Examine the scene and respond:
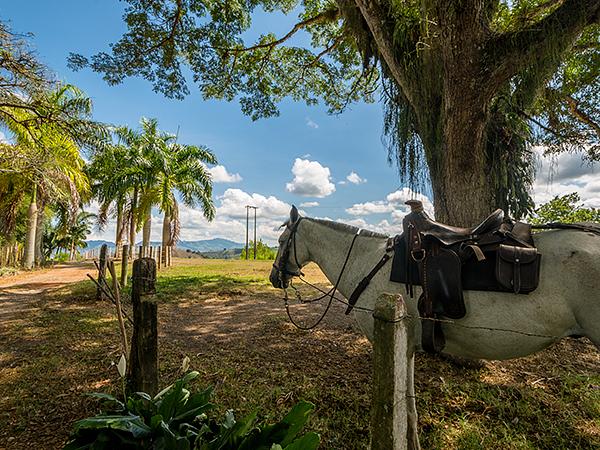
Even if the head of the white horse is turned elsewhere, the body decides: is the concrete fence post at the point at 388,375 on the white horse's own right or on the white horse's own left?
on the white horse's own left

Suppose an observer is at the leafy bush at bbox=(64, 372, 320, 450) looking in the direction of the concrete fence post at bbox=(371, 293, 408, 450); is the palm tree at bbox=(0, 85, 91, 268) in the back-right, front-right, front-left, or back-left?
back-left

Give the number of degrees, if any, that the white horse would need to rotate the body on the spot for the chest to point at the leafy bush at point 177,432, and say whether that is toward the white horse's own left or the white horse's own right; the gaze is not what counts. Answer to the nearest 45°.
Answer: approximately 45° to the white horse's own left

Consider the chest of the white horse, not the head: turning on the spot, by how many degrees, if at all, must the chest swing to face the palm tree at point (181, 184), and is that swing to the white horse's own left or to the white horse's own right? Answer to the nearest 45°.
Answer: approximately 45° to the white horse's own right

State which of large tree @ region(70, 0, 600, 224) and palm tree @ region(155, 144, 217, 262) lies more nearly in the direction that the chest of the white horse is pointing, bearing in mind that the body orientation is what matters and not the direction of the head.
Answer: the palm tree

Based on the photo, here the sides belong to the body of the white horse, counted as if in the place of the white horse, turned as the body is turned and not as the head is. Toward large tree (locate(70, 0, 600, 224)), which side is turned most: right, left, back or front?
right

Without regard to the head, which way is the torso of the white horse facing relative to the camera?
to the viewer's left

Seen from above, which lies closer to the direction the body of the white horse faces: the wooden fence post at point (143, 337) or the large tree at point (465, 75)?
the wooden fence post

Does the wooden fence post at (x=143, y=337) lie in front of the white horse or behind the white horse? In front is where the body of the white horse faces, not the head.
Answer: in front
